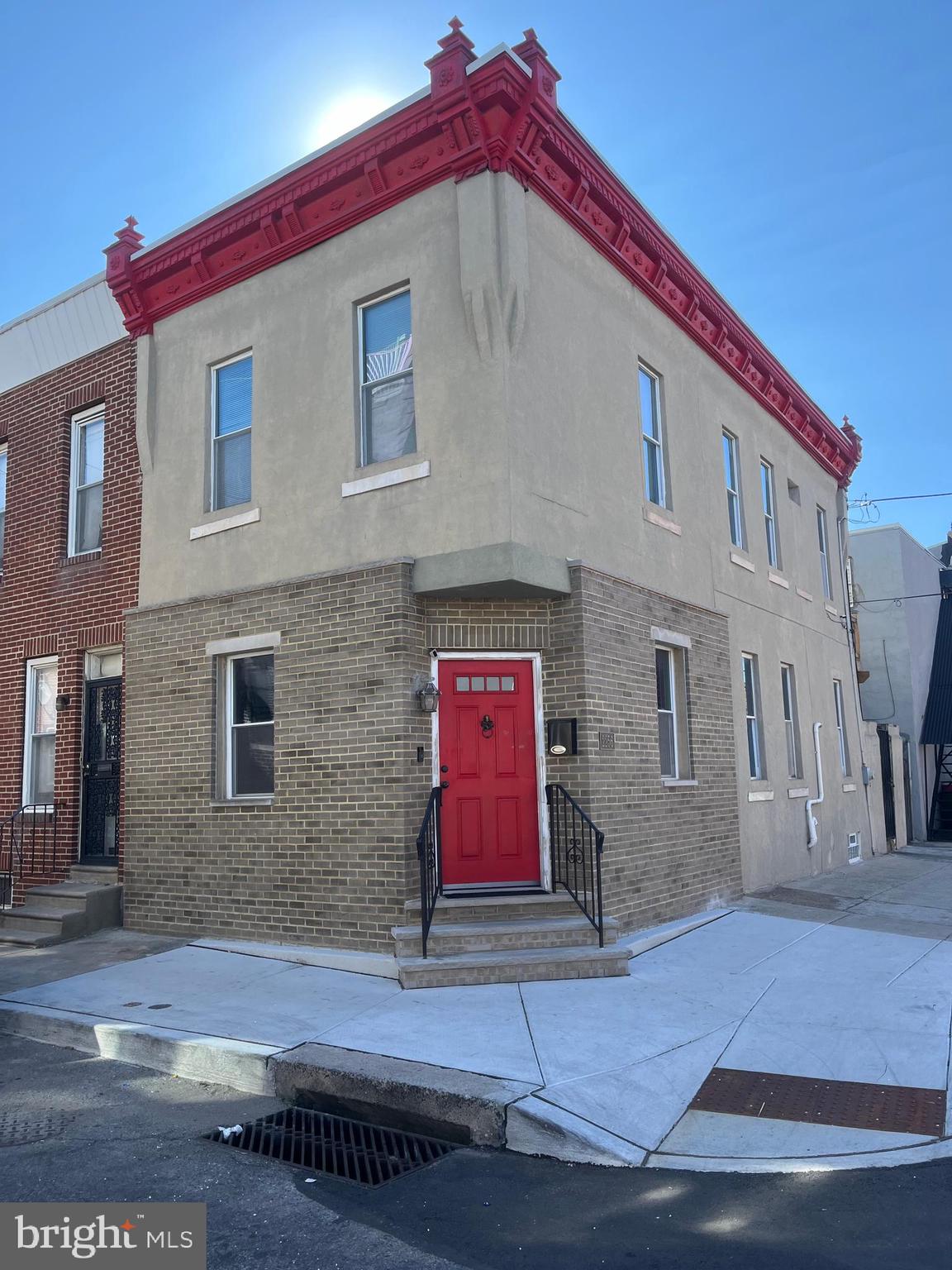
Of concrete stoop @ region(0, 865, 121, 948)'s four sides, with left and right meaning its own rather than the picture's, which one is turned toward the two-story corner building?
left

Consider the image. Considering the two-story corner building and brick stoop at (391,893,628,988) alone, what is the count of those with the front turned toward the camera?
2

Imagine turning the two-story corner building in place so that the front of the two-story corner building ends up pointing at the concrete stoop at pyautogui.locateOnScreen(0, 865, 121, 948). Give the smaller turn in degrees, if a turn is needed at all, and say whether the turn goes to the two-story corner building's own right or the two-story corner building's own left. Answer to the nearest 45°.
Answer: approximately 90° to the two-story corner building's own right

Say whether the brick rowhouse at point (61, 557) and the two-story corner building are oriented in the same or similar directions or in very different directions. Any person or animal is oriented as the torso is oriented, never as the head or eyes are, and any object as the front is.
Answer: same or similar directions

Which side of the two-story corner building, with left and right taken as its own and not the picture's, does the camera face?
front

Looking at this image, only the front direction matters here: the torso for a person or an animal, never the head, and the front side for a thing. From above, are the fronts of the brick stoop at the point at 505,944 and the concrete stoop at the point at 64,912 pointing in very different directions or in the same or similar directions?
same or similar directions

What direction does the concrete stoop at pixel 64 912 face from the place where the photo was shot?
facing the viewer and to the left of the viewer

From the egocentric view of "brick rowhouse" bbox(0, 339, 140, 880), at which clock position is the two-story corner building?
The two-story corner building is roughly at 9 o'clock from the brick rowhouse.

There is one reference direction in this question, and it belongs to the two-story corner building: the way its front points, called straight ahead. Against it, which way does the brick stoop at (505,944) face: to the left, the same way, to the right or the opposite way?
the same way

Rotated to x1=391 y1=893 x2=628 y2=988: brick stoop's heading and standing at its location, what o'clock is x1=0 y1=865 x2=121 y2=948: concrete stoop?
x1=0 y1=865 x2=121 y2=948: concrete stoop is roughly at 4 o'clock from x1=391 y1=893 x2=628 y2=988: brick stoop.

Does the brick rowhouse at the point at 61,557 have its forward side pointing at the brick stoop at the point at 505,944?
no

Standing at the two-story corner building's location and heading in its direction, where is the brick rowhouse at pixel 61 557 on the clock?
The brick rowhouse is roughly at 4 o'clock from the two-story corner building.

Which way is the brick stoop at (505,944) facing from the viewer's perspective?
toward the camera
